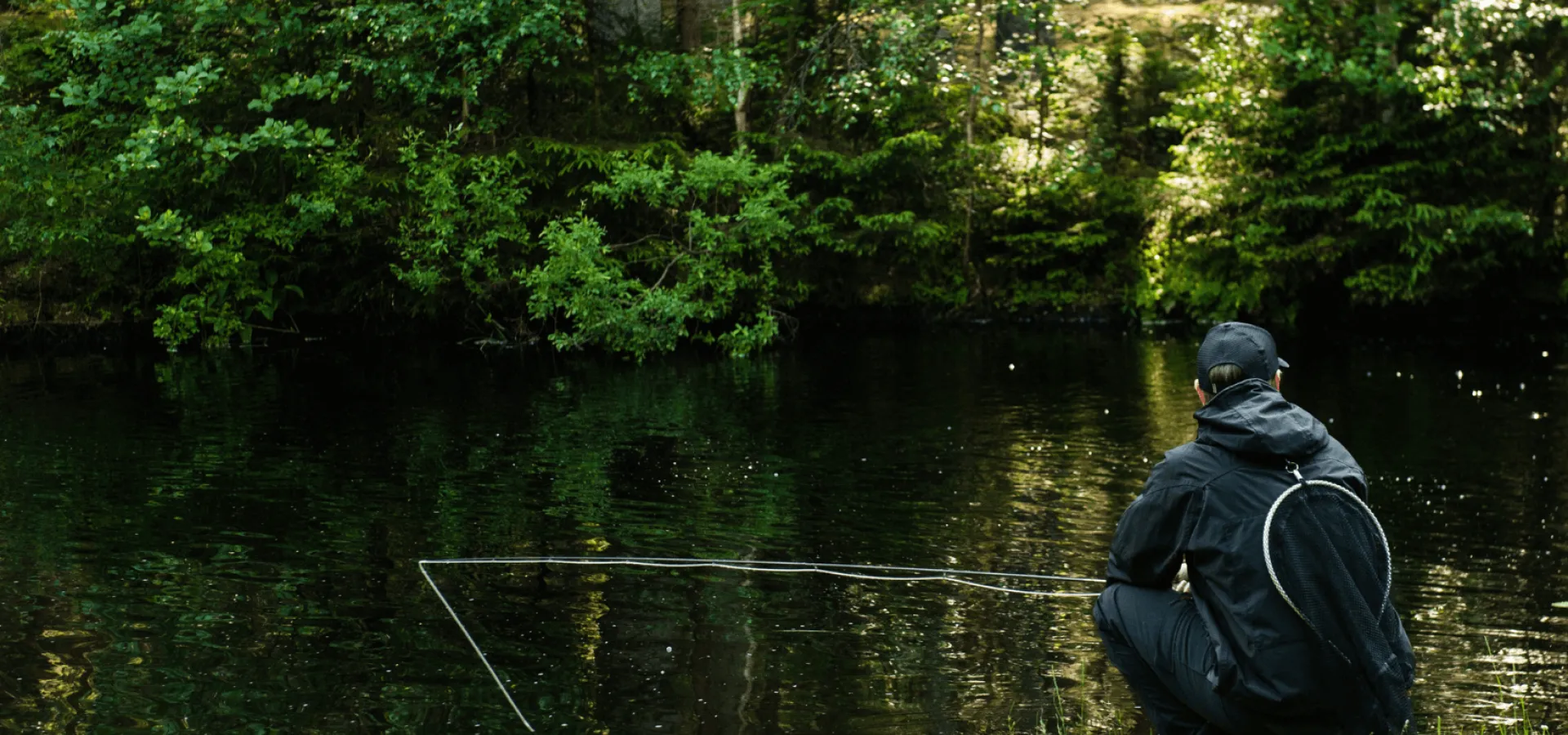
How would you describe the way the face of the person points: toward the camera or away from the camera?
away from the camera

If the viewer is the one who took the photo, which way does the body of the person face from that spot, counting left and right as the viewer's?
facing away from the viewer and to the left of the viewer
